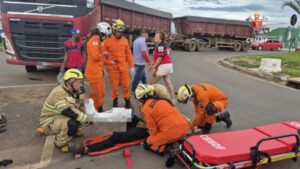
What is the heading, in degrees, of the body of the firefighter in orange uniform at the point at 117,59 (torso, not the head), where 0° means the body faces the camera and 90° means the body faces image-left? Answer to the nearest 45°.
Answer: approximately 0°

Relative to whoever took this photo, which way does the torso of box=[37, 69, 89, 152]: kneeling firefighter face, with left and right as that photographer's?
facing to the right of the viewer

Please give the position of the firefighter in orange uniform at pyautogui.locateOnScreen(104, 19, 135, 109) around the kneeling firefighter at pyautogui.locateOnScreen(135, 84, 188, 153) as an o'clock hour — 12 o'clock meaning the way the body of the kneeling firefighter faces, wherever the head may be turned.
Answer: The firefighter in orange uniform is roughly at 2 o'clock from the kneeling firefighter.

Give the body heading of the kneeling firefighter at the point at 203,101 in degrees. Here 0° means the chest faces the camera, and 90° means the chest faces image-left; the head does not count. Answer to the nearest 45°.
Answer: approximately 90°

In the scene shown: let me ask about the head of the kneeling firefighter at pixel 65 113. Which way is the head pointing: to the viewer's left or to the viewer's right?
to the viewer's right

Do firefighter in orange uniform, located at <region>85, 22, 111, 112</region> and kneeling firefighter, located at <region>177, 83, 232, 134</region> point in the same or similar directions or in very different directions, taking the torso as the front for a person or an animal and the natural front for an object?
very different directions

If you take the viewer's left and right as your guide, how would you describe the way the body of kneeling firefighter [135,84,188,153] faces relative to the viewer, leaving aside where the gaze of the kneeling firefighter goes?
facing to the left of the viewer
